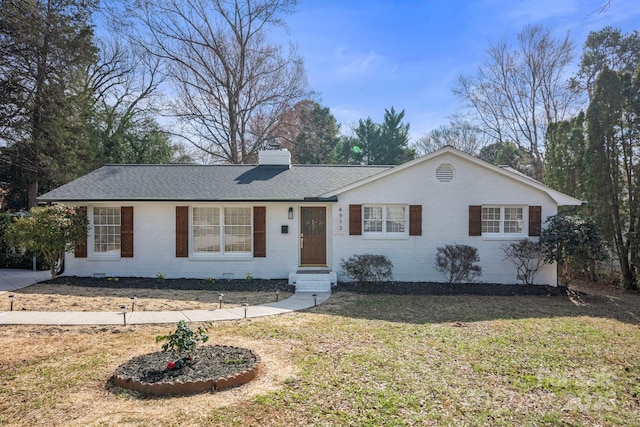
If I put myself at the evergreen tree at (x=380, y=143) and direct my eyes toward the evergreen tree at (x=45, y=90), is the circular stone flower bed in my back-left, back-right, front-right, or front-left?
front-left

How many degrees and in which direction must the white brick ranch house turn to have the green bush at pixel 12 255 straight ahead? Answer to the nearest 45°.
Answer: approximately 90° to its right

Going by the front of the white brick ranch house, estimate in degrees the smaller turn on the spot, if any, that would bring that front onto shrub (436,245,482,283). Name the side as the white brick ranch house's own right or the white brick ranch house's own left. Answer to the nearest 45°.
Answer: approximately 90° to the white brick ranch house's own left

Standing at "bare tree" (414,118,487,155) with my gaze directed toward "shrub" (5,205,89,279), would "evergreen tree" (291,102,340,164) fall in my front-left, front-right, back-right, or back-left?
front-right

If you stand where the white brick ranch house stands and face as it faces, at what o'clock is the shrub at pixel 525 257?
The shrub is roughly at 9 o'clock from the white brick ranch house.

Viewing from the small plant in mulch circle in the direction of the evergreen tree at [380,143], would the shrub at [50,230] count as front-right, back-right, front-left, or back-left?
front-left

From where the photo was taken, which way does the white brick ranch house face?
toward the camera

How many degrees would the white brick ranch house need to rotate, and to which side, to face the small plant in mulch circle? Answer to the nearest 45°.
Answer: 0° — it already faces it

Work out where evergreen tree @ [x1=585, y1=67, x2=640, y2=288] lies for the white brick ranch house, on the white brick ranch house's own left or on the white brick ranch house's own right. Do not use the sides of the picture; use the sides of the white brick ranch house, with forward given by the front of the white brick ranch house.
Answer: on the white brick ranch house's own left

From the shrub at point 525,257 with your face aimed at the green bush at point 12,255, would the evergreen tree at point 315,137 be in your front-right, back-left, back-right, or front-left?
front-right

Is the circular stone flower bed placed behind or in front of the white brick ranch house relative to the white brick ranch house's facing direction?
in front

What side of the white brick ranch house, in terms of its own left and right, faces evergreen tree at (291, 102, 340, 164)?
back

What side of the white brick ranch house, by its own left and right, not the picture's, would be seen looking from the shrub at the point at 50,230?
right

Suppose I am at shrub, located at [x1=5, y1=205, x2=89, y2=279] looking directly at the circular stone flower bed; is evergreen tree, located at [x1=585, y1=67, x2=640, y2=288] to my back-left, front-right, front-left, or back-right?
front-left

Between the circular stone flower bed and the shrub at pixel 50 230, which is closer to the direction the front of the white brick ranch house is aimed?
the circular stone flower bed
